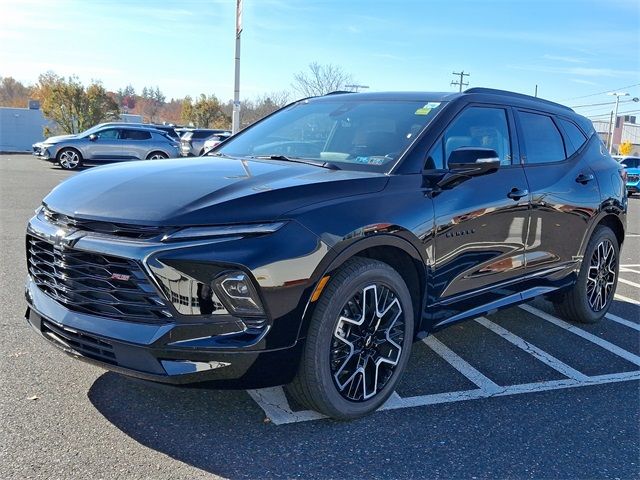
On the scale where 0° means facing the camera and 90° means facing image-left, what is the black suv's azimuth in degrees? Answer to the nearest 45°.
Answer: approximately 45°

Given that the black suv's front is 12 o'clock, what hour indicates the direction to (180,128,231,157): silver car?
The silver car is roughly at 4 o'clock from the black suv.
